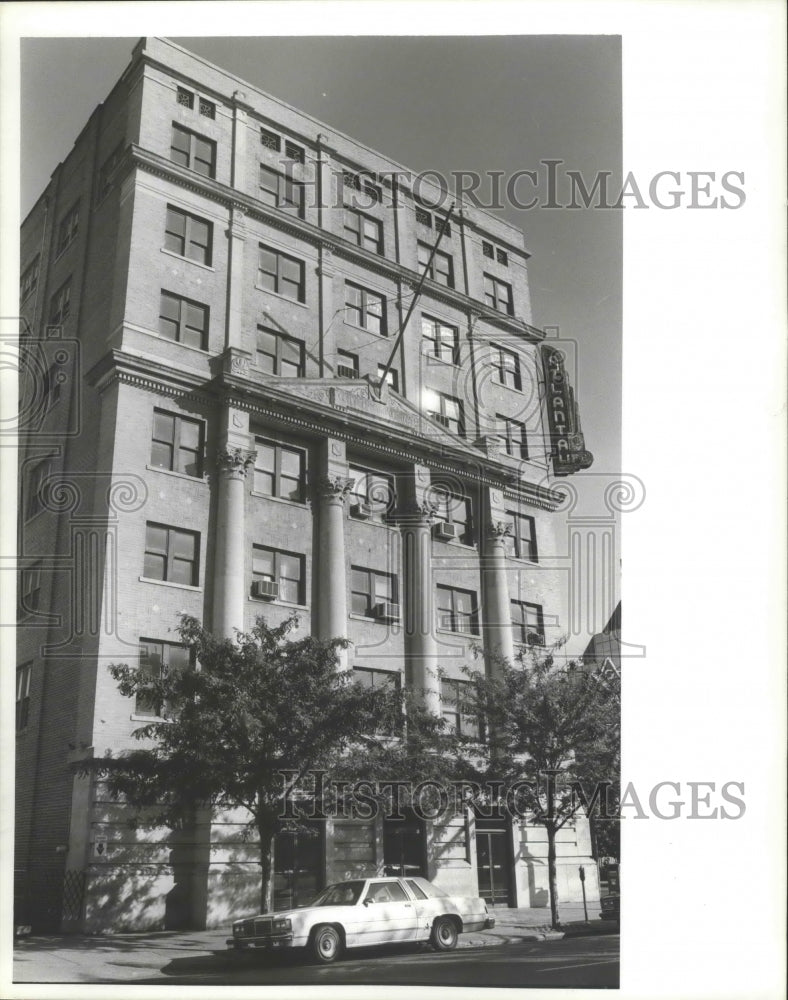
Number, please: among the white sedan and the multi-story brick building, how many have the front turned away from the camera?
0

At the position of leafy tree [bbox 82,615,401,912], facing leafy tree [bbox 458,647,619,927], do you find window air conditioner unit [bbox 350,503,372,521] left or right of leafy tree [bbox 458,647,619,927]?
left

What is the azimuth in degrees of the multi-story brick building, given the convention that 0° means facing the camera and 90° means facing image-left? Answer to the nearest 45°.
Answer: approximately 315°

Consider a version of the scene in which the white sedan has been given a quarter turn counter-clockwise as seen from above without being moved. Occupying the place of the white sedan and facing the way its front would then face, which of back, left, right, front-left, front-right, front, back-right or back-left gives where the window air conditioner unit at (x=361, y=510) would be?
back-left

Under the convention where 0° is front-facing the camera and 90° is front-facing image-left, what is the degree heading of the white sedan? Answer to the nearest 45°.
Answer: approximately 45°

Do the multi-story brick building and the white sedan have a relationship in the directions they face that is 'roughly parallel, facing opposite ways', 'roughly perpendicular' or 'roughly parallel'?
roughly perpendicular

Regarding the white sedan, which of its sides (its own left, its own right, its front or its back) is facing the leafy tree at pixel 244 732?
right
